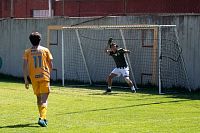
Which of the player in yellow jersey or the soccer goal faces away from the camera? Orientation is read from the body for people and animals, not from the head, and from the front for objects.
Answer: the player in yellow jersey

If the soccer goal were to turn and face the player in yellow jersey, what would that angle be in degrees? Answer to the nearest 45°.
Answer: approximately 45° to its left

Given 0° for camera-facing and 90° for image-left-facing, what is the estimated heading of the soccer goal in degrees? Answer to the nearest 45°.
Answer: approximately 45°

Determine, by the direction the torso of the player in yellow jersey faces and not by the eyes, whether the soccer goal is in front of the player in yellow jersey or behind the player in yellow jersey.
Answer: in front

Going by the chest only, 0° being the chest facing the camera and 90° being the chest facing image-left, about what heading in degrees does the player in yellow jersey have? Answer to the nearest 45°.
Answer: approximately 180°

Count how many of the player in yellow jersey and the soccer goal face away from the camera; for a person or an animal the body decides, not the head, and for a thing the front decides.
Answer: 1
